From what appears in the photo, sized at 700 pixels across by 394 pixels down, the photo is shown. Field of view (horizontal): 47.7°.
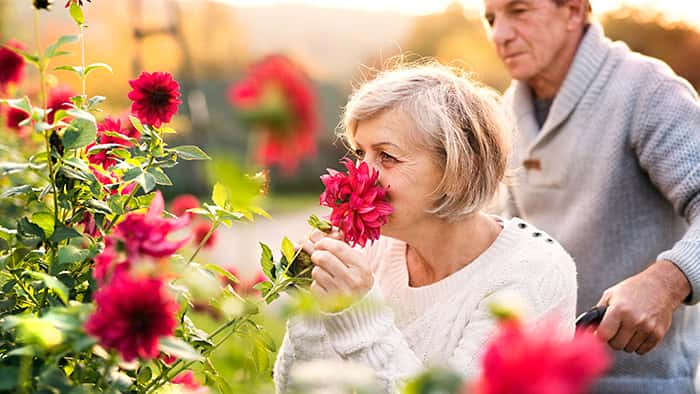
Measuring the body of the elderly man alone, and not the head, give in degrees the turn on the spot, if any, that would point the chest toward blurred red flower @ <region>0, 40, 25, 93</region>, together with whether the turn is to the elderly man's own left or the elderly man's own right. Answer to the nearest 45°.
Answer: approximately 45° to the elderly man's own right

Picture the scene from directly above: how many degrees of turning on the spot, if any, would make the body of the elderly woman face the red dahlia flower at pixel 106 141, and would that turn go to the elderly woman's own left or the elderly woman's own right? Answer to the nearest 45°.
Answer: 0° — they already face it

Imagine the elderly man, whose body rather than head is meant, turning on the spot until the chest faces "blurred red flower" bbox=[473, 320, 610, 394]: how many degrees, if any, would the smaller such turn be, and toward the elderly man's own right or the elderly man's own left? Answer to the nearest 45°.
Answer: approximately 45° to the elderly man's own left

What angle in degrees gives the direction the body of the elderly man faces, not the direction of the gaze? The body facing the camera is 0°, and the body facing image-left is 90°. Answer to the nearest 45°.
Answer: approximately 45°

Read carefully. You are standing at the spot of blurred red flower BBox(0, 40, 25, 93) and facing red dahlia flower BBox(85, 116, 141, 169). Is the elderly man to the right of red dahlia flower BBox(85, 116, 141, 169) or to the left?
left

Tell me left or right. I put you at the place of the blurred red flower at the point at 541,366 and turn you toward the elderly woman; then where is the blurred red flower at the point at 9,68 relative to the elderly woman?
left

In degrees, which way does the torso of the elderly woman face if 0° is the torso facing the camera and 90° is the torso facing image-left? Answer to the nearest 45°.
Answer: approximately 45°
